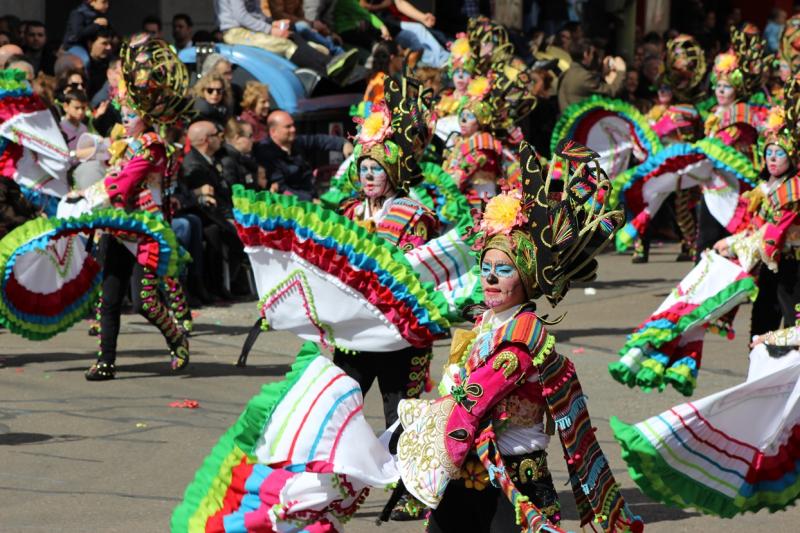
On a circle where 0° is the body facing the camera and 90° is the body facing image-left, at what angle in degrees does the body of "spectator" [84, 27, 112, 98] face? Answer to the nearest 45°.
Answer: approximately 315°

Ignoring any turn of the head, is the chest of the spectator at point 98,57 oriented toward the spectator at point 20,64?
no

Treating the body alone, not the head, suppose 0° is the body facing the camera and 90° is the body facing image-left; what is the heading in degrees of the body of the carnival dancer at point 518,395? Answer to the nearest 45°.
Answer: approximately 45°

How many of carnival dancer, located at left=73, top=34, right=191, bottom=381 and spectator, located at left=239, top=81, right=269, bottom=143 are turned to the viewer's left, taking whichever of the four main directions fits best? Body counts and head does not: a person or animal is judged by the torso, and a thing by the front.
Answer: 1

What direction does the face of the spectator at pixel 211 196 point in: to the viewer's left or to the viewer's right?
to the viewer's right

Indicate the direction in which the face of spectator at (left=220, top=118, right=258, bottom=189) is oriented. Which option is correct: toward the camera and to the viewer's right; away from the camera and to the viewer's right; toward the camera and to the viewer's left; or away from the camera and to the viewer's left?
toward the camera and to the viewer's right

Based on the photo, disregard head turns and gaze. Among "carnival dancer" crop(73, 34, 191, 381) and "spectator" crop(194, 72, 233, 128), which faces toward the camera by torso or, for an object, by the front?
the spectator

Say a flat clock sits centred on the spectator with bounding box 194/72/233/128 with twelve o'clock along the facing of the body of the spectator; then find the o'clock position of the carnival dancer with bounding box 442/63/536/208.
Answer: The carnival dancer is roughly at 10 o'clock from the spectator.

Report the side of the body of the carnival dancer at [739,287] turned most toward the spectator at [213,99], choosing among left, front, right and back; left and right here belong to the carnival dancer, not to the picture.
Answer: right

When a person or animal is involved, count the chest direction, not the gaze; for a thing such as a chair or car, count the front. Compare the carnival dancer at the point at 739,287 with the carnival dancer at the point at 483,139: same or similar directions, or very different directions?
same or similar directions

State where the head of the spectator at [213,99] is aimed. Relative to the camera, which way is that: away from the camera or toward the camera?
toward the camera

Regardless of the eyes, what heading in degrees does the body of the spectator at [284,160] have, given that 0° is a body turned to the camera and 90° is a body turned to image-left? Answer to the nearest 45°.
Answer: approximately 315°

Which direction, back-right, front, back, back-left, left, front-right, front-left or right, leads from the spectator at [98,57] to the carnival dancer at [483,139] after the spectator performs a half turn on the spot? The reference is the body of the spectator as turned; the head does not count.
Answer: back

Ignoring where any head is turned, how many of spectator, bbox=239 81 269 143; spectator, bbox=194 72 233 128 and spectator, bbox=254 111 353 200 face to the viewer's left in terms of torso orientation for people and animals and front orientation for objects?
0

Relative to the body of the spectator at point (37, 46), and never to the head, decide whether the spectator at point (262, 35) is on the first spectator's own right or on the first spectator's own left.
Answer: on the first spectator's own left

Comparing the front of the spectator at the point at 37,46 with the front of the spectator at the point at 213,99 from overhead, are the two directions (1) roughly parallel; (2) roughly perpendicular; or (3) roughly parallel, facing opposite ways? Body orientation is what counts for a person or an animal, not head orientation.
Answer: roughly parallel
